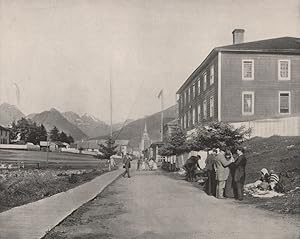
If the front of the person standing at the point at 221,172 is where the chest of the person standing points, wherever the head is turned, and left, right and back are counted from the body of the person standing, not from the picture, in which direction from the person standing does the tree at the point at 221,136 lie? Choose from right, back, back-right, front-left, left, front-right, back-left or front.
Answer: front-left

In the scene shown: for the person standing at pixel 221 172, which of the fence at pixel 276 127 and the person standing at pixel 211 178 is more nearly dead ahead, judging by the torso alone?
the fence

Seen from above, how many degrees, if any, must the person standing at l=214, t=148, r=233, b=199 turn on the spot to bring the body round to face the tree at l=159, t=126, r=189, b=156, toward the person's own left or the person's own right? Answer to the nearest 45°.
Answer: approximately 45° to the person's own left

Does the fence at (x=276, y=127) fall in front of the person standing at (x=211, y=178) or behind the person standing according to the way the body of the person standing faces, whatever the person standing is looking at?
in front

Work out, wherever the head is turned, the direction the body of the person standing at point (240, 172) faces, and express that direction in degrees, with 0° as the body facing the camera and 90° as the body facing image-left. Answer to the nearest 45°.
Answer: approximately 90°

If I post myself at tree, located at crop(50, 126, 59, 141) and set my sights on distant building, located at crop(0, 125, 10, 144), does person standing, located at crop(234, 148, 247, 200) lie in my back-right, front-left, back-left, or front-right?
back-left

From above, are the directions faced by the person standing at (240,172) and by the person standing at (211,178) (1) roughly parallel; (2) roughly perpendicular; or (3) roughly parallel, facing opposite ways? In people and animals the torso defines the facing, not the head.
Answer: roughly parallel, facing opposite ways

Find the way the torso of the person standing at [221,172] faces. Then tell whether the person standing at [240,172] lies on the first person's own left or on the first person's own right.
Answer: on the first person's own right

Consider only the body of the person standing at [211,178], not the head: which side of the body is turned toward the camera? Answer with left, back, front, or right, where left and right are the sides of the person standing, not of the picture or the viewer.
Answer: right
